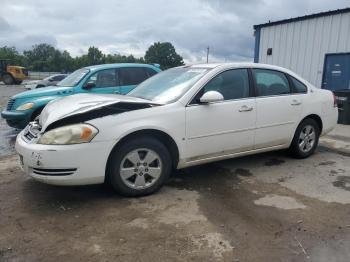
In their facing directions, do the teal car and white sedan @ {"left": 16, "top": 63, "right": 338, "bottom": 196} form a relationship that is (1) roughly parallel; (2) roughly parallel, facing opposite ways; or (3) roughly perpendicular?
roughly parallel

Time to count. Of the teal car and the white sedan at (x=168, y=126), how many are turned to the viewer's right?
0

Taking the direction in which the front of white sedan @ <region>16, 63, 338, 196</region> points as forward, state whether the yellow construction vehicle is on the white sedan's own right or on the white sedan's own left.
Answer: on the white sedan's own right

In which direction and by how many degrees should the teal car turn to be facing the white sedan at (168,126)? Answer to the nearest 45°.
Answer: approximately 45° to its left

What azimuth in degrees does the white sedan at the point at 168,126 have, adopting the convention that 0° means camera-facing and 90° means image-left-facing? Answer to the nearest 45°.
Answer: approximately 45°

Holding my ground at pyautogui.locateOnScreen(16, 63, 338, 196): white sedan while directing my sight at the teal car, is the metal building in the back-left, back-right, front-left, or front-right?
front-right

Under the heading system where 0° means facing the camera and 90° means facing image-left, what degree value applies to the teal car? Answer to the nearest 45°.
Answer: approximately 45°

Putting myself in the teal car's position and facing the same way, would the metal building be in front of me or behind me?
behind

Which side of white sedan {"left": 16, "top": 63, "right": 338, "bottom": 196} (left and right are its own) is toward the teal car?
right

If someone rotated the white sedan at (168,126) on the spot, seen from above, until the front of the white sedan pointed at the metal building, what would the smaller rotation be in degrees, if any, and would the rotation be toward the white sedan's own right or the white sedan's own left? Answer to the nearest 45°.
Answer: approximately 180°

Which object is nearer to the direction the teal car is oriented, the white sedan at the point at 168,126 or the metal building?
the white sedan
